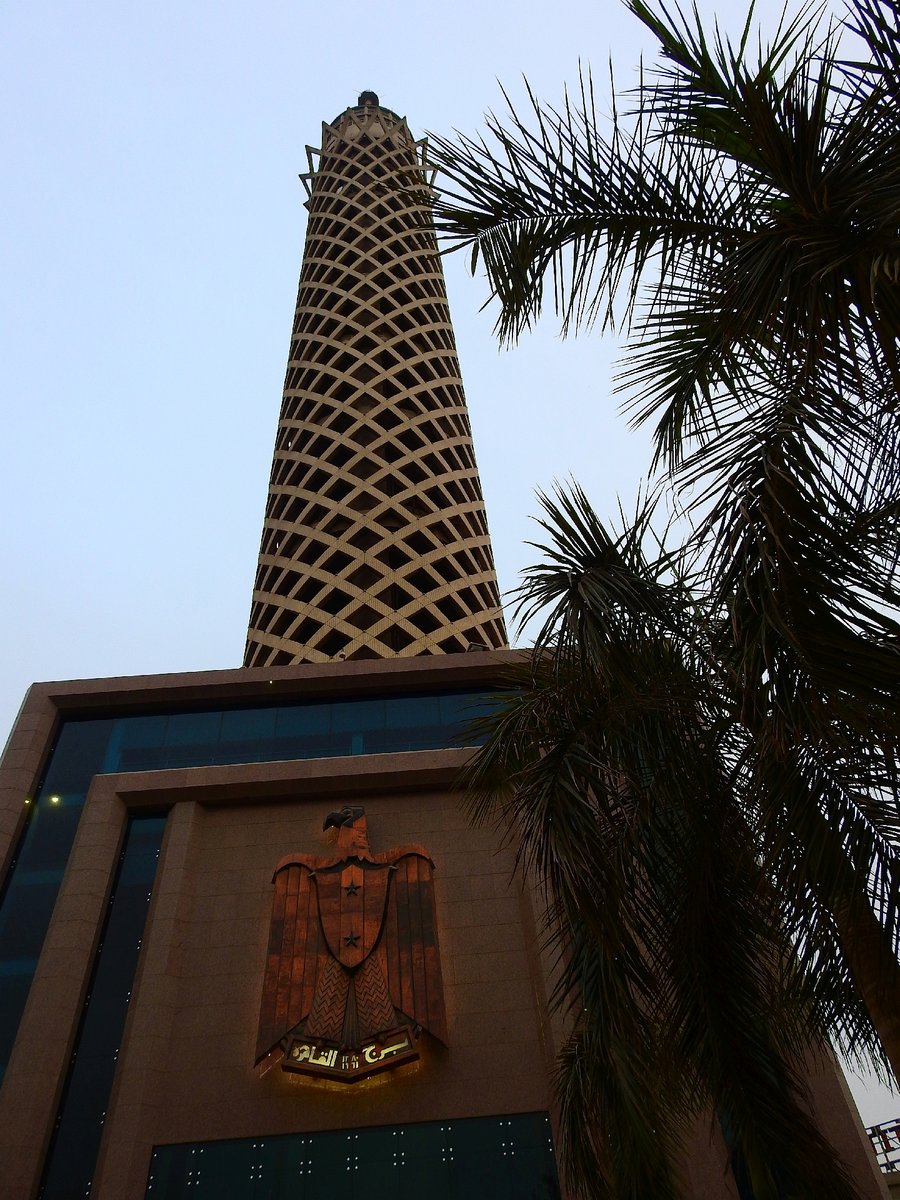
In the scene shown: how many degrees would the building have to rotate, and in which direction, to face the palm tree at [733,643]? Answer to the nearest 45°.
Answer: approximately 45° to its left

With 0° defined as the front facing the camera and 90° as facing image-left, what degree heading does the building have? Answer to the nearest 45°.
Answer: approximately 0°
